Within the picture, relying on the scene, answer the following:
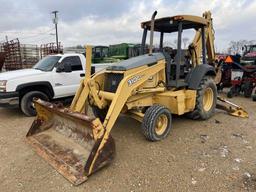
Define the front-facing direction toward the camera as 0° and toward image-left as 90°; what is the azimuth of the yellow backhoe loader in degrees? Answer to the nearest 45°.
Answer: approximately 45°

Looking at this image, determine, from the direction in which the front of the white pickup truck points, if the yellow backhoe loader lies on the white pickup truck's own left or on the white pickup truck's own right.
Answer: on the white pickup truck's own left

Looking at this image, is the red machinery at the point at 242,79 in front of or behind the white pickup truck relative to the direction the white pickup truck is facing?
behind

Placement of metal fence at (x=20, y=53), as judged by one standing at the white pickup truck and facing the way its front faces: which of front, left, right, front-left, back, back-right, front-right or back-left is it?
back-right

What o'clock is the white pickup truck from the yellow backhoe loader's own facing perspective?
The white pickup truck is roughly at 3 o'clock from the yellow backhoe loader.

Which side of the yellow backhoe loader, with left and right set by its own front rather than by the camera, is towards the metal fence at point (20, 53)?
right

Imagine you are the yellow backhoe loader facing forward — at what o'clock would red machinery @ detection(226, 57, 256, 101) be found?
The red machinery is roughly at 6 o'clock from the yellow backhoe loader.
